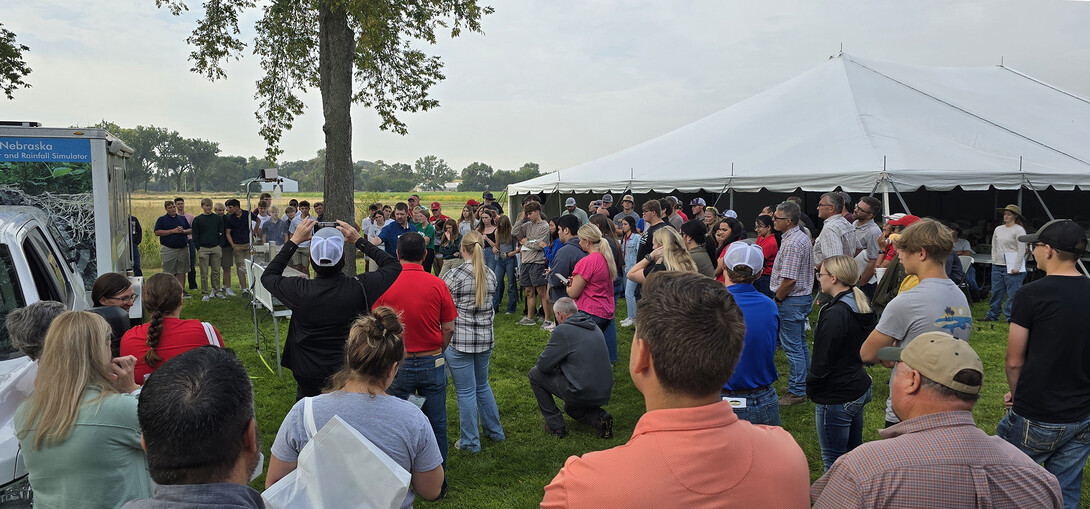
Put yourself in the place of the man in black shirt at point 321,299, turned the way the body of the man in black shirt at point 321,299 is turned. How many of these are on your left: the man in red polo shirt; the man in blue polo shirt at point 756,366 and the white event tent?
0

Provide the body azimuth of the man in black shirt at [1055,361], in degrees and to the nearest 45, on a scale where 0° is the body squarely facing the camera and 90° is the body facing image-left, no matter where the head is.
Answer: approximately 135°

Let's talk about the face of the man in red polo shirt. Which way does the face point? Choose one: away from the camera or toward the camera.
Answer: away from the camera

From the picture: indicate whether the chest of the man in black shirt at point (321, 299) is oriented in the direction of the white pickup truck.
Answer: no

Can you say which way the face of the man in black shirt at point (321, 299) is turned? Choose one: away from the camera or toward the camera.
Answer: away from the camera

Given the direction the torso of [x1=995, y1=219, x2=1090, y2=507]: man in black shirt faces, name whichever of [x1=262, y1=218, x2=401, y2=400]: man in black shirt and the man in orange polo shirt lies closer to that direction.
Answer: the man in black shirt

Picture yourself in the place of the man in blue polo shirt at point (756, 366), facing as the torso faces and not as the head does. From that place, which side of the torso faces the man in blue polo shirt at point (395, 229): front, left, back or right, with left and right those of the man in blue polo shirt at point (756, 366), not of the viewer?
front

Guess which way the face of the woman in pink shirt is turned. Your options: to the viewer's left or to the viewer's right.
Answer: to the viewer's left

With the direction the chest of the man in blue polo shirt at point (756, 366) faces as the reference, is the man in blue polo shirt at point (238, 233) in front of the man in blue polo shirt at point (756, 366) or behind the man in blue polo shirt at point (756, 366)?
in front

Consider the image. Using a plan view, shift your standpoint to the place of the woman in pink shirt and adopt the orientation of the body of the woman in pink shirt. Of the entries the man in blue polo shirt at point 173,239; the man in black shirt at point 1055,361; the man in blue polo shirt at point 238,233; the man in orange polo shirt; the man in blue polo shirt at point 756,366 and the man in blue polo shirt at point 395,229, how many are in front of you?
3

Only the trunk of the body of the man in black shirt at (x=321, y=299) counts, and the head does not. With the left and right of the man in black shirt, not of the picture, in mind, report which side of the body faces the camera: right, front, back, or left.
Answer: back

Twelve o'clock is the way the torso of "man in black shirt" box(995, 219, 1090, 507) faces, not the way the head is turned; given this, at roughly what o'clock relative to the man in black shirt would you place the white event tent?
The white event tent is roughly at 1 o'clock from the man in black shirt.

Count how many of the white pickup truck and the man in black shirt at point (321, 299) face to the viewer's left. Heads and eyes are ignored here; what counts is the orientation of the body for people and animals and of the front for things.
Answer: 0

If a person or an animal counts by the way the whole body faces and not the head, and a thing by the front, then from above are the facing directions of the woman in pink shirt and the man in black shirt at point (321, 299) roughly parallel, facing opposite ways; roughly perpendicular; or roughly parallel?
roughly parallel
